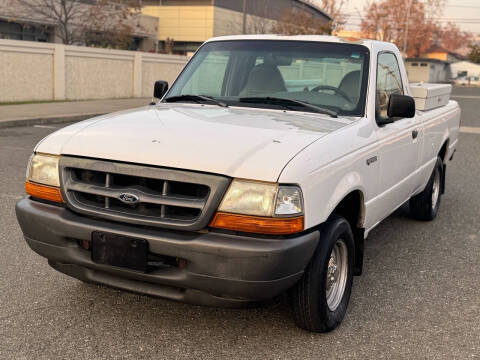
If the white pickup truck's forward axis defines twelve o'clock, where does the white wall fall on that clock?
The white wall is roughly at 4 o'clock from the white pickup truck.

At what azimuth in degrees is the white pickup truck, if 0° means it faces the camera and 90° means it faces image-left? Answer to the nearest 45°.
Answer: approximately 45°

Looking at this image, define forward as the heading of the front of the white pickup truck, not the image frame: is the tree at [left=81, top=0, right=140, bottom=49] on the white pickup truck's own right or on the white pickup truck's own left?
on the white pickup truck's own right

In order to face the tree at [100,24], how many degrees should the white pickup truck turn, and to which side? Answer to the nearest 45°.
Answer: approximately 135° to its right
